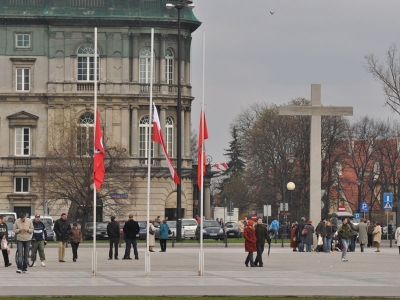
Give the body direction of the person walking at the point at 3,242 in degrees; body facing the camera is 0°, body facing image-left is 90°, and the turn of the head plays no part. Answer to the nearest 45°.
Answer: approximately 315°

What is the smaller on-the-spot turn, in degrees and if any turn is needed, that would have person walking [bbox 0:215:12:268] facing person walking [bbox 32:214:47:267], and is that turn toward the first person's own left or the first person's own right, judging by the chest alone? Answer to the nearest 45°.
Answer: approximately 90° to the first person's own left

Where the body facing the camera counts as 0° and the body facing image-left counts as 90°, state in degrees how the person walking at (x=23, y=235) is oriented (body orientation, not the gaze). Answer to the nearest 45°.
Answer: approximately 0°

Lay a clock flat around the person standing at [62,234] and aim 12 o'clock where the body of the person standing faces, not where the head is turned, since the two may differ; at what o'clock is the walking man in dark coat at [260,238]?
The walking man in dark coat is roughly at 10 o'clock from the person standing.

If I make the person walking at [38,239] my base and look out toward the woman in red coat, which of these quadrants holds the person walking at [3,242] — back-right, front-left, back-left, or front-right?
back-right

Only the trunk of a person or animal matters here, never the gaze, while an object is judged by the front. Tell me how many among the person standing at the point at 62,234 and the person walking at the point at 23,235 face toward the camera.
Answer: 2
